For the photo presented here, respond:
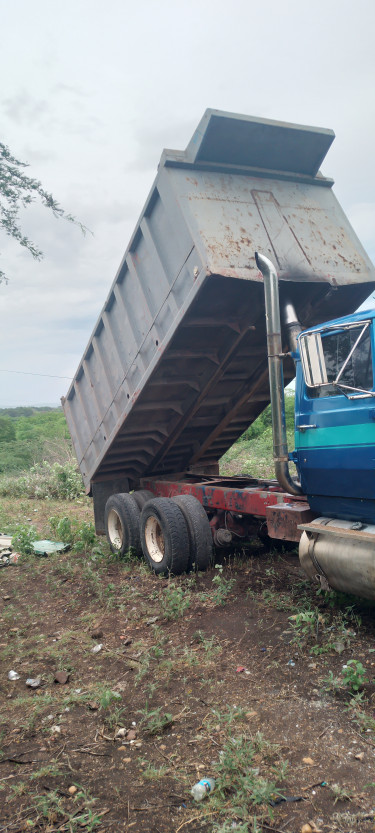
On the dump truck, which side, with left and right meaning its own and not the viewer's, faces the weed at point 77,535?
back

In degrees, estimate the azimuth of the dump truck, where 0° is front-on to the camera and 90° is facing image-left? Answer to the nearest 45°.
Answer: approximately 315°
